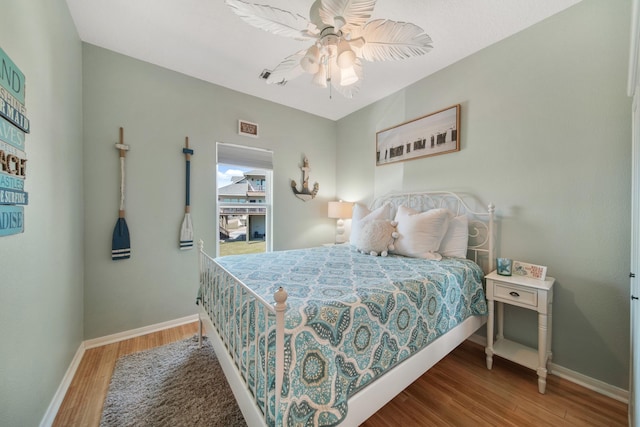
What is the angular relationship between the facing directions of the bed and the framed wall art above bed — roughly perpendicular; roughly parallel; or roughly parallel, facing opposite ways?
roughly parallel

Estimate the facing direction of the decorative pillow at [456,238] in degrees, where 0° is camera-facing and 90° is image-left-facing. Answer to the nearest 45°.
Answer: approximately 45°

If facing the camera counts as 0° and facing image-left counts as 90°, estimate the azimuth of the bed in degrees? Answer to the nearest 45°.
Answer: approximately 45°

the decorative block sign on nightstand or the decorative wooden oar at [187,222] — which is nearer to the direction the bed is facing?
the decorative wooden oar

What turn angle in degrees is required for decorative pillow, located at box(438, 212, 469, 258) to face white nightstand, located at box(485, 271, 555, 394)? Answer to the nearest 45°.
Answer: approximately 90° to its left

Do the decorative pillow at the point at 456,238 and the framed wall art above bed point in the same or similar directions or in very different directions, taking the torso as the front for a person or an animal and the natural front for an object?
same or similar directions

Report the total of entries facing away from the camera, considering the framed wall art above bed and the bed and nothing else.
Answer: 0

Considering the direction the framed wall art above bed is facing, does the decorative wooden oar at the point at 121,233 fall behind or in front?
in front

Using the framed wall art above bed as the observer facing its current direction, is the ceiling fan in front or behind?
in front

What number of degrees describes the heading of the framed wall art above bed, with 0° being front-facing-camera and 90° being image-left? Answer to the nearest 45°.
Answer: approximately 45°
